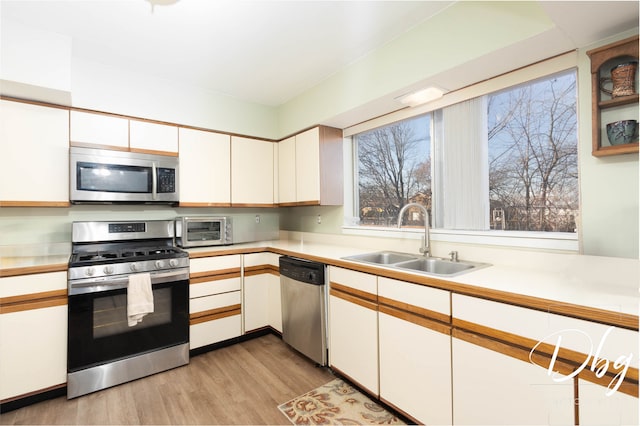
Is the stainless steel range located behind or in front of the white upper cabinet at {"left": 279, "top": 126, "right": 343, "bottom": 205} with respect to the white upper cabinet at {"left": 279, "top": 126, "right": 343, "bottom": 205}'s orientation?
in front

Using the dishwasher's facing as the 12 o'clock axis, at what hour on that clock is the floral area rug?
The floral area rug is roughly at 10 o'clock from the dishwasher.

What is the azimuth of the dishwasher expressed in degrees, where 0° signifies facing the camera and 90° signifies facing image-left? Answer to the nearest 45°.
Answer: approximately 45°

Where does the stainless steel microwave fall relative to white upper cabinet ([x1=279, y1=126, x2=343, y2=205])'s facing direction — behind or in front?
in front

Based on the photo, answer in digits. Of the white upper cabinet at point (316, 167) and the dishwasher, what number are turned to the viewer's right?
0

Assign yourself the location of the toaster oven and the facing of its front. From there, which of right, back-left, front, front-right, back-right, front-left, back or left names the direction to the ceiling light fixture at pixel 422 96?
front-left

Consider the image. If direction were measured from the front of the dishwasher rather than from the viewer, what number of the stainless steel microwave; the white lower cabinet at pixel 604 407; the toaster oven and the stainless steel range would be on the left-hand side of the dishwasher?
1

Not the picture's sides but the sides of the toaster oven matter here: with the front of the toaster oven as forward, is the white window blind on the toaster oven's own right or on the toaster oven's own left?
on the toaster oven's own left

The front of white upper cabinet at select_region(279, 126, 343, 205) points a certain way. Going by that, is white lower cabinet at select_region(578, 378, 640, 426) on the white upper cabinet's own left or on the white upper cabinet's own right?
on the white upper cabinet's own left

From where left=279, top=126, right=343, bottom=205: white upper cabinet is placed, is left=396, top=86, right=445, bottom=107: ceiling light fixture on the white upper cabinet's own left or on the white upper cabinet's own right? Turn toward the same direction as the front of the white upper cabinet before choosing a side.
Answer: on the white upper cabinet's own left
